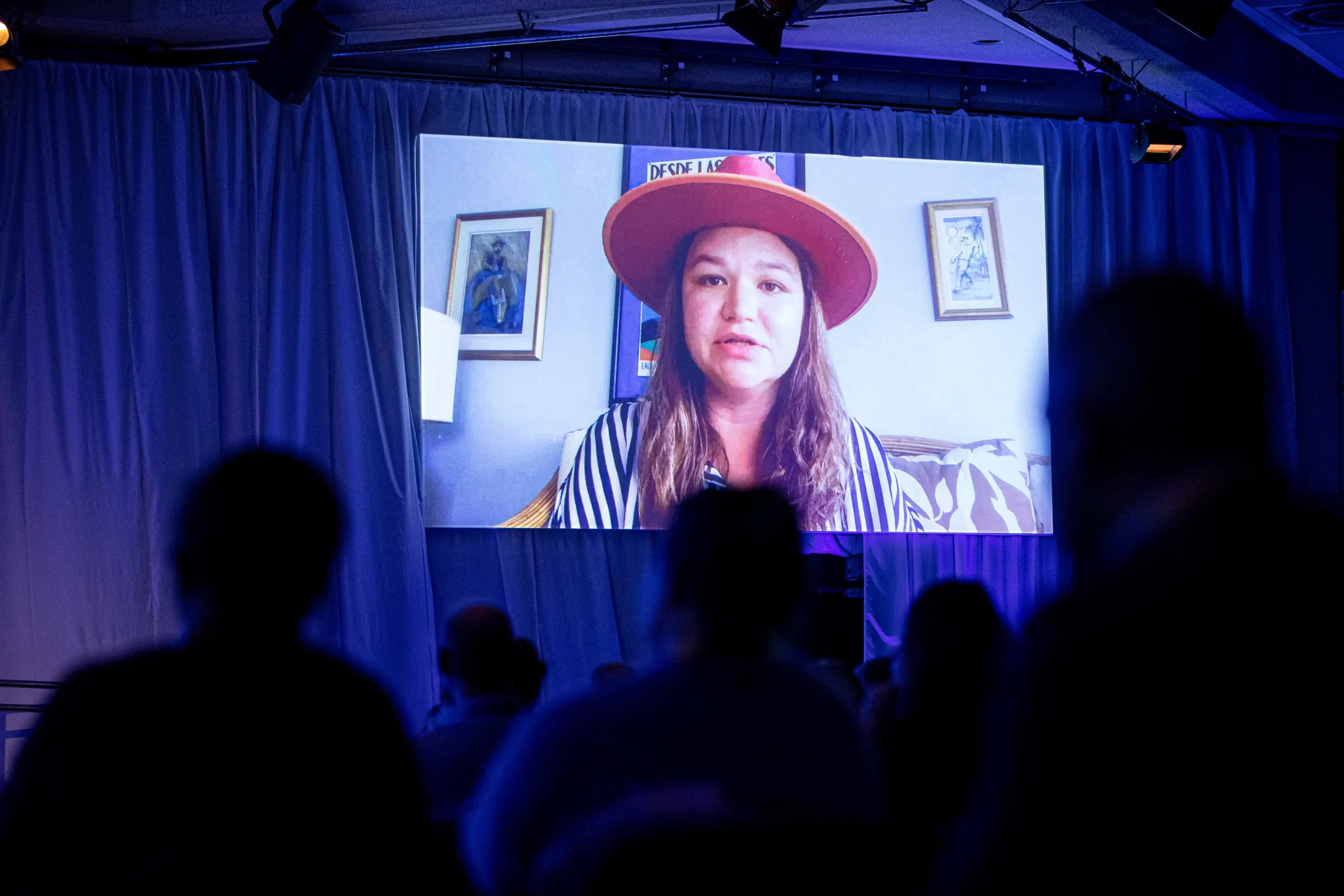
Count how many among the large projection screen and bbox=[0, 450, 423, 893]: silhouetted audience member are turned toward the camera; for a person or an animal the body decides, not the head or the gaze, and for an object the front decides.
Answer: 1

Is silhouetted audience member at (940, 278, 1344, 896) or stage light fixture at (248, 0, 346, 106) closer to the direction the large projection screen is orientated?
the silhouetted audience member

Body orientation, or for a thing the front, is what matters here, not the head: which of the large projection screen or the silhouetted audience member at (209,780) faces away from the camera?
the silhouetted audience member

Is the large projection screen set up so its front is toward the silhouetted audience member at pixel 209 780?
yes

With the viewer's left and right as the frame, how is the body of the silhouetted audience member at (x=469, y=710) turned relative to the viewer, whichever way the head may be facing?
facing away from the viewer

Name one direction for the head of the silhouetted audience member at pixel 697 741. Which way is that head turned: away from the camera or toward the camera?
away from the camera

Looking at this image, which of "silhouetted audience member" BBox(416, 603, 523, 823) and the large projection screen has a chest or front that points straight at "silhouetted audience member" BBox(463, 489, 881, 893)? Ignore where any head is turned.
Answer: the large projection screen

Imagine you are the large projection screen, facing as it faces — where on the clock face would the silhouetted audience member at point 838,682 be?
The silhouetted audience member is roughly at 12 o'clock from the large projection screen.

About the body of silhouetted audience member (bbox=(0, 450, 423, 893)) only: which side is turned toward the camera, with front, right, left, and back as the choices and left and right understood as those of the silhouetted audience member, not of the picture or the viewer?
back

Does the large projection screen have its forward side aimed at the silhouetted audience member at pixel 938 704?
yes

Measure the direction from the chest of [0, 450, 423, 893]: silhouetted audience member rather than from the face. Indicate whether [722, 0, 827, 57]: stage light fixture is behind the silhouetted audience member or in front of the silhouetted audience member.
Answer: in front

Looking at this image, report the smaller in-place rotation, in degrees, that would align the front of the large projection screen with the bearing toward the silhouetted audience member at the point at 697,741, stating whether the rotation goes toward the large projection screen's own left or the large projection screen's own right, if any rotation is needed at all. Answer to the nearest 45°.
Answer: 0° — it already faces them

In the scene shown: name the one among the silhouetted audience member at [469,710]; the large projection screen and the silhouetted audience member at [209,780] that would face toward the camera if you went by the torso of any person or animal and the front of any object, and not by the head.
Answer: the large projection screen

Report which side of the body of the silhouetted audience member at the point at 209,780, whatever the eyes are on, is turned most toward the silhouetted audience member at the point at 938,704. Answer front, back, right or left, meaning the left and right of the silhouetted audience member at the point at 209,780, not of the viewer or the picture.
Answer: right

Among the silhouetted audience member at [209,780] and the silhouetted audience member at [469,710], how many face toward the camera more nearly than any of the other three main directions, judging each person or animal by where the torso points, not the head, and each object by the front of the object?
0

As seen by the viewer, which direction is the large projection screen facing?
toward the camera

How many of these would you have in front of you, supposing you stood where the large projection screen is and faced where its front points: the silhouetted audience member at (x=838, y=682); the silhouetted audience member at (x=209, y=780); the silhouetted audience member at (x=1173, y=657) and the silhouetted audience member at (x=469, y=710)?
4

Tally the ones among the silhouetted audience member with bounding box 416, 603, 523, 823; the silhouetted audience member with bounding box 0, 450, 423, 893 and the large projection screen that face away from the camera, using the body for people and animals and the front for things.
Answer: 2
